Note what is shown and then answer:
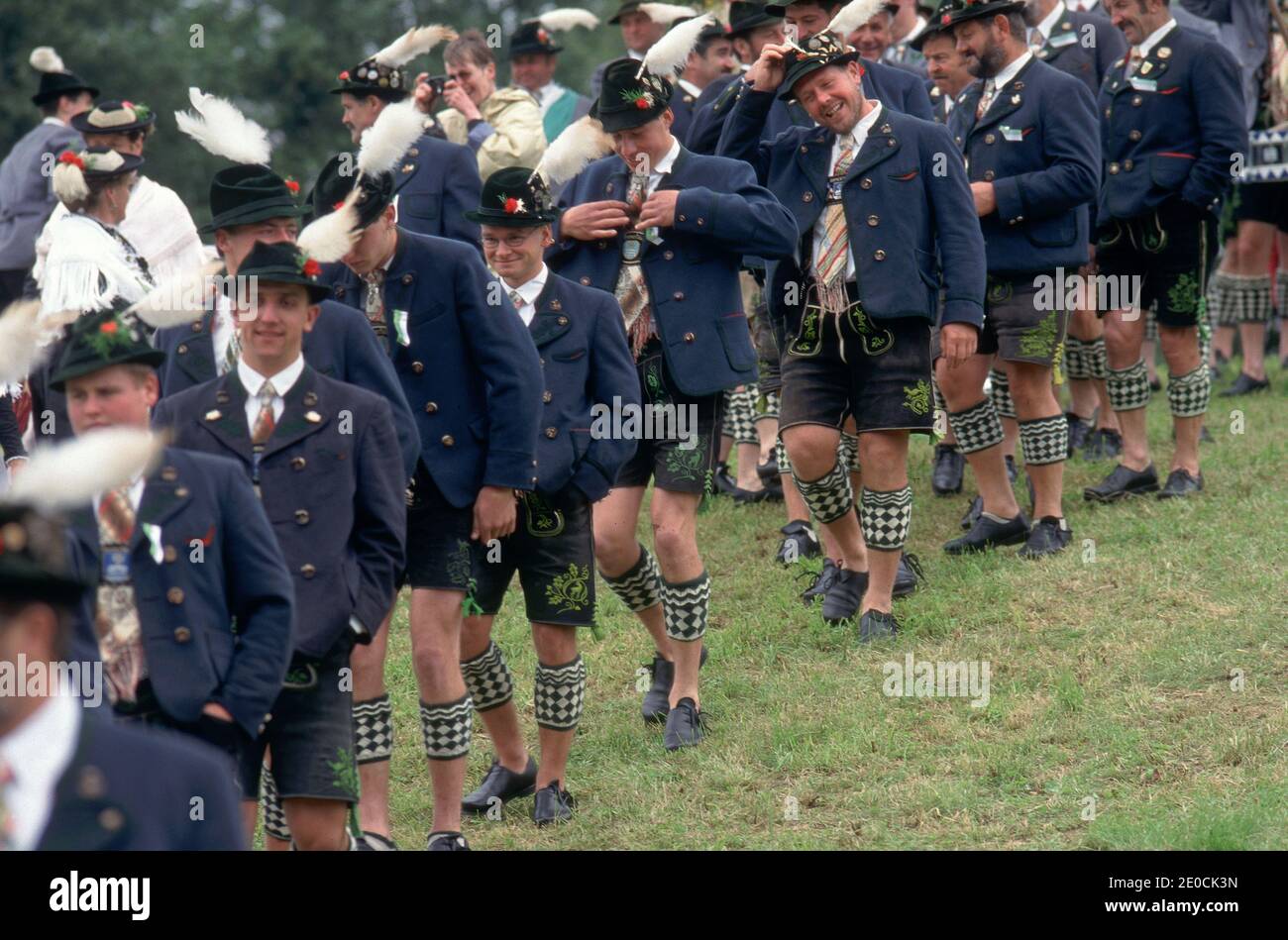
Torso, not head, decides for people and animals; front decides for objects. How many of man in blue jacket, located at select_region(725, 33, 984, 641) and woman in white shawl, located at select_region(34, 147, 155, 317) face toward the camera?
1

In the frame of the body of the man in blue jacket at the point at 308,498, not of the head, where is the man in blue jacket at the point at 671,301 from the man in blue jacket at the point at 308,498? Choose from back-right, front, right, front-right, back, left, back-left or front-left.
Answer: back-left

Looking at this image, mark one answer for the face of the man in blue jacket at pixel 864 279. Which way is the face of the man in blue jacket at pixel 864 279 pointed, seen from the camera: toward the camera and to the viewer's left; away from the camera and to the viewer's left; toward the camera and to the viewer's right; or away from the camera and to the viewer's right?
toward the camera and to the viewer's left

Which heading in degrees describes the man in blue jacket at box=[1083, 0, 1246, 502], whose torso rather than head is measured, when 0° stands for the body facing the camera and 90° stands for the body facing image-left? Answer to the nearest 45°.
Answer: approximately 45°

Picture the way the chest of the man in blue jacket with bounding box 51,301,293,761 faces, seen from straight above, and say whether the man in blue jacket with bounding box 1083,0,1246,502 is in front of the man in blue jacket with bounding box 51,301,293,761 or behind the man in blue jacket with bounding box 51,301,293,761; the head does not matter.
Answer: behind

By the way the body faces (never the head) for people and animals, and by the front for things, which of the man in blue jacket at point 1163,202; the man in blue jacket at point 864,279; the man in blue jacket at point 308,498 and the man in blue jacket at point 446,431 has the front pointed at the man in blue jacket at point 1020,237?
the man in blue jacket at point 1163,202

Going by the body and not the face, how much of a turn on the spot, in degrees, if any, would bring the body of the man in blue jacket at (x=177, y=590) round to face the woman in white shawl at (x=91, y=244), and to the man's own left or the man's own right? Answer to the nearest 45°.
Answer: approximately 135° to the man's own right

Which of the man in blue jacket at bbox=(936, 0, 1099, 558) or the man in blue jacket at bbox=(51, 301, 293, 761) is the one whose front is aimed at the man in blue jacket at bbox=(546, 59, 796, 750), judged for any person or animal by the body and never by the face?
the man in blue jacket at bbox=(936, 0, 1099, 558)

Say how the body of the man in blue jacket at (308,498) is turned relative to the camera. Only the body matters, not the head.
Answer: toward the camera

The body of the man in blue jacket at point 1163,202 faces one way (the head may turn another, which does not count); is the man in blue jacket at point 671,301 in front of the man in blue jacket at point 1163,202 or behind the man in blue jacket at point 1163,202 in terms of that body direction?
in front

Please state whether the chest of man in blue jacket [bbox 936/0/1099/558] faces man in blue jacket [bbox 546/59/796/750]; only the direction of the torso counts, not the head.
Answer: yes

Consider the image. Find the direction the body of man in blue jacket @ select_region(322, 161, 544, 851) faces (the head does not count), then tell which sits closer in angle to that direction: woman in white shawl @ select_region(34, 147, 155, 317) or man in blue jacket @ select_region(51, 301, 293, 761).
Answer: the man in blue jacket

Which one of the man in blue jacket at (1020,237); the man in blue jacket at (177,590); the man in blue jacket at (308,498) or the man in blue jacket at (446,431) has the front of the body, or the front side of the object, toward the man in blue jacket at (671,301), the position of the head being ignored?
the man in blue jacket at (1020,237)

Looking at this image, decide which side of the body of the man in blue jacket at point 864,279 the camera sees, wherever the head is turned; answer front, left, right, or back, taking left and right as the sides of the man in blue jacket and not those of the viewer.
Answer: front

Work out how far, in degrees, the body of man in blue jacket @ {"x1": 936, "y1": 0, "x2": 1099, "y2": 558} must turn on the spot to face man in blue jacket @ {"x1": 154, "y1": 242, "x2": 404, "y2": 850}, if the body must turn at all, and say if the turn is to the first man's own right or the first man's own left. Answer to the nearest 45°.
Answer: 0° — they already face them

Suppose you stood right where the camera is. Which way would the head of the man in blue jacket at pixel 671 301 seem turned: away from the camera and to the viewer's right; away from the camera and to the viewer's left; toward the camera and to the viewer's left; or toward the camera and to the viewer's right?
toward the camera and to the viewer's left

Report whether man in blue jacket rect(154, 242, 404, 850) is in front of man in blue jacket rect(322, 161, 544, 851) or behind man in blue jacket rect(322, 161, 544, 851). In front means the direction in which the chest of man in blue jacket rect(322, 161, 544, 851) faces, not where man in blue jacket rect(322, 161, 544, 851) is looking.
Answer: in front
